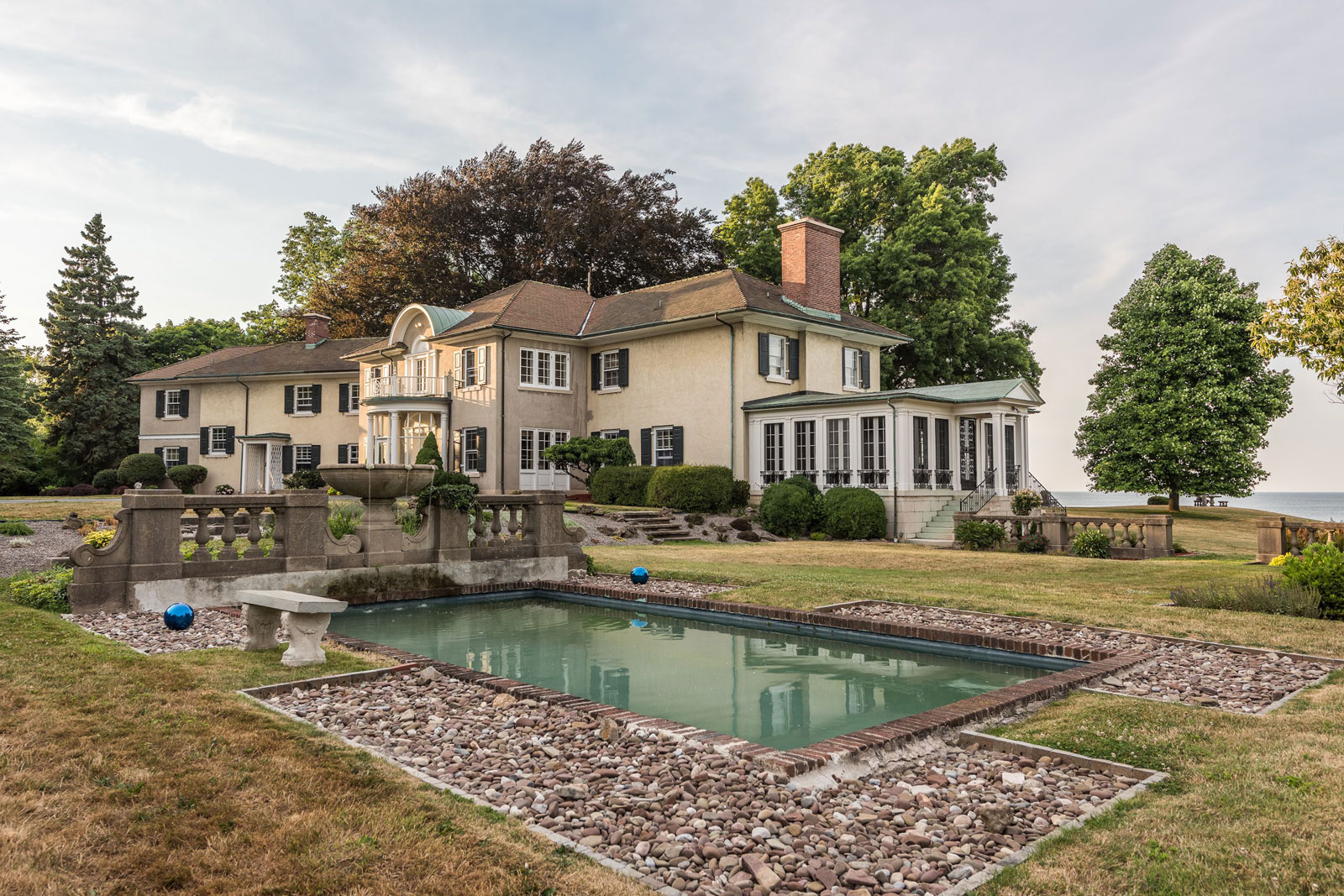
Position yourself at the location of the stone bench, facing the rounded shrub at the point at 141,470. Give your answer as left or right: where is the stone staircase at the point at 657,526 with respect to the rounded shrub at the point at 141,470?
right

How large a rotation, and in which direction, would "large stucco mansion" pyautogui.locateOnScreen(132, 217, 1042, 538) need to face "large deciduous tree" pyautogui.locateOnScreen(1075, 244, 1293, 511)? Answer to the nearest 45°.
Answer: approximately 135° to its left

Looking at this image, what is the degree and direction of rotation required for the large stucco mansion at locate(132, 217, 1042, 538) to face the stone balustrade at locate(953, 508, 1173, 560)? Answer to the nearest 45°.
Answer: approximately 90° to its left

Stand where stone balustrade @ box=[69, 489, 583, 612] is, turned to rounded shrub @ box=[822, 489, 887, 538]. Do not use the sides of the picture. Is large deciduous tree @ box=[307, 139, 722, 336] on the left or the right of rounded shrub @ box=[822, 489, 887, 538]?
left

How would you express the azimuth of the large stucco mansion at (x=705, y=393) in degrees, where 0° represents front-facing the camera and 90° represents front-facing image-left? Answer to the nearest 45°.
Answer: approximately 45°

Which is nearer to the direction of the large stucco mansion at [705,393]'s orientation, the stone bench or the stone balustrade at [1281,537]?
the stone bench

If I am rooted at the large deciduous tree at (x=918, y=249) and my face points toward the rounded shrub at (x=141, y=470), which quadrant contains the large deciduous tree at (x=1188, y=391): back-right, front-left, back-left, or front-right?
back-left

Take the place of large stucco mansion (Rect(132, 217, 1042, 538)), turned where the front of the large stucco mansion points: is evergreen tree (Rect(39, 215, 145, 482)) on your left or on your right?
on your right

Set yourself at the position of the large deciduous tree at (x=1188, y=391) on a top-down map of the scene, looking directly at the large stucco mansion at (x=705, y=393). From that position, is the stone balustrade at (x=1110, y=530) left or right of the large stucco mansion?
left

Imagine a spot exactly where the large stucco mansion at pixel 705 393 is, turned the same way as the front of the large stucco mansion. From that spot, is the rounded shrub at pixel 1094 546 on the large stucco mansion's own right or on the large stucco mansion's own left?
on the large stucco mansion's own left

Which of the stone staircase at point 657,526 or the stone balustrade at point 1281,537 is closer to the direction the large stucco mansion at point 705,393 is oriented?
the stone staircase

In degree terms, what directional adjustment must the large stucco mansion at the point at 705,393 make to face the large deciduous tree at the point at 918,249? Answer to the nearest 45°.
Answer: approximately 180°

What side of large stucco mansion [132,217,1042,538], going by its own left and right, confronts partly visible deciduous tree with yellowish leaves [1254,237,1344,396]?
left
